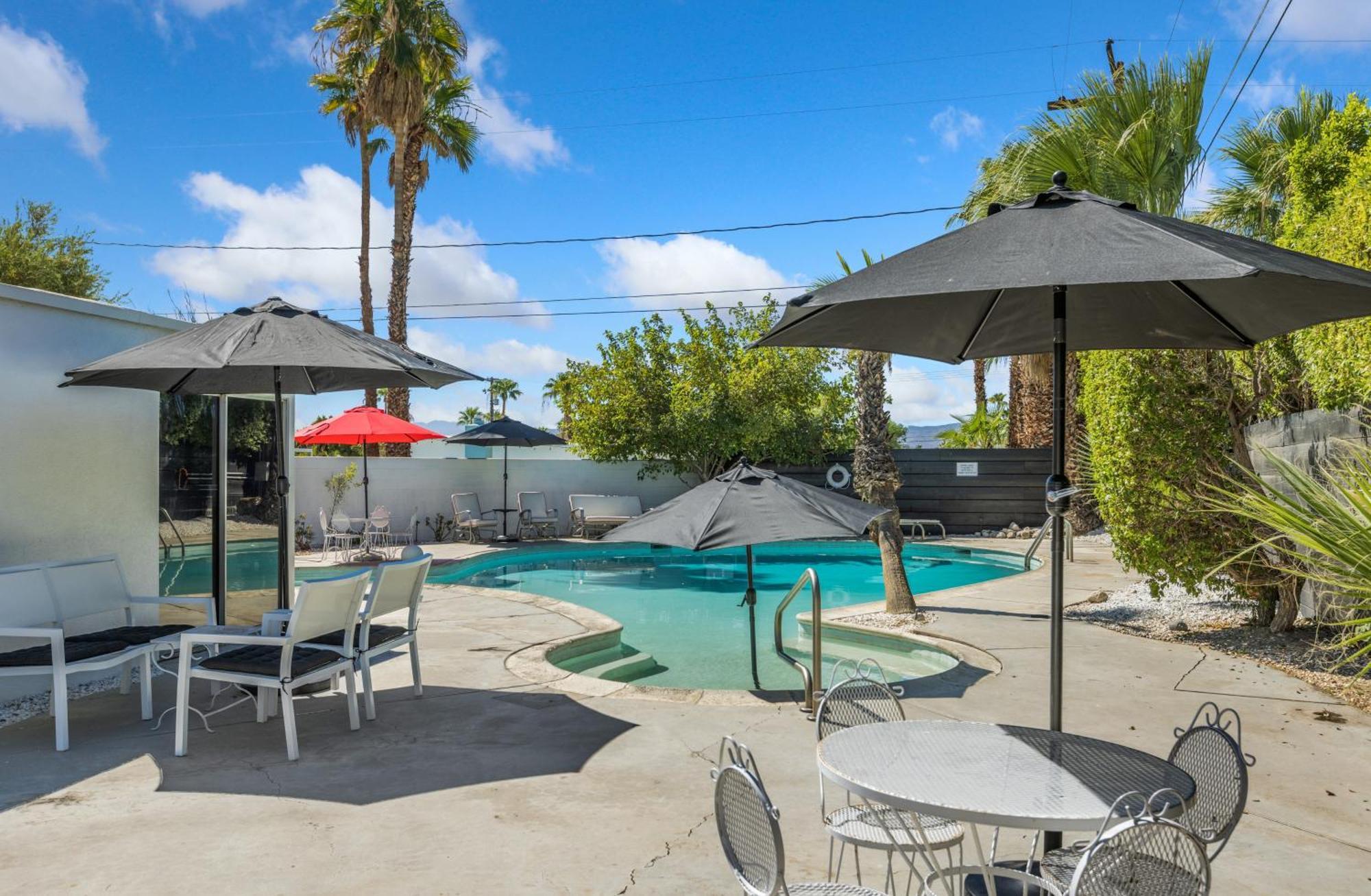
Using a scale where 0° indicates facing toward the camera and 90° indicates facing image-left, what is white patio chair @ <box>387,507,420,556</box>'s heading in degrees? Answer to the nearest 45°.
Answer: approximately 90°

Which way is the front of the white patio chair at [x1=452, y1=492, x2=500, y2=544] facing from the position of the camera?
facing the viewer and to the right of the viewer

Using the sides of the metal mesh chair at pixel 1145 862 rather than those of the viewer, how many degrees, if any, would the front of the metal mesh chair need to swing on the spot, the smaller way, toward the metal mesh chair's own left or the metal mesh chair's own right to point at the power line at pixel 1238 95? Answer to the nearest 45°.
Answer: approximately 45° to the metal mesh chair's own right

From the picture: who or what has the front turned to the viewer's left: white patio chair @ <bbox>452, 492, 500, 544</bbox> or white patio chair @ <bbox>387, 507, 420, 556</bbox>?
white patio chair @ <bbox>387, 507, 420, 556</bbox>

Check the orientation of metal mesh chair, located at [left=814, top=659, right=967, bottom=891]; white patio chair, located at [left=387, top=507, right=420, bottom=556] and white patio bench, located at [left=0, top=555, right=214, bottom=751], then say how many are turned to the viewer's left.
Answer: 1

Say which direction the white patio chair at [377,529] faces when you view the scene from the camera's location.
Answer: facing the viewer

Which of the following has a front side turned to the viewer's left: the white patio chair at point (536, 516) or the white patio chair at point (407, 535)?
the white patio chair at point (407, 535)

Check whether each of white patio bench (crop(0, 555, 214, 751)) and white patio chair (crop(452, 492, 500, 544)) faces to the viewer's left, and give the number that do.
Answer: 0
